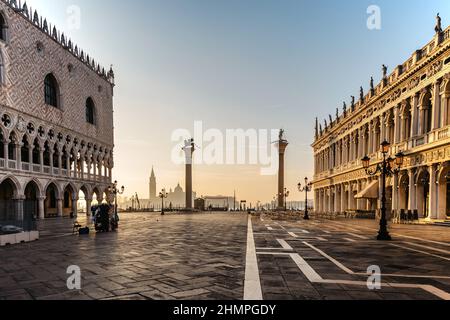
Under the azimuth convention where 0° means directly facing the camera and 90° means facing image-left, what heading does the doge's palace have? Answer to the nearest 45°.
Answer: approximately 315°

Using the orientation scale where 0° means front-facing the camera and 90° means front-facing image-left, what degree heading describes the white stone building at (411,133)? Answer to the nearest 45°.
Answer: approximately 45°

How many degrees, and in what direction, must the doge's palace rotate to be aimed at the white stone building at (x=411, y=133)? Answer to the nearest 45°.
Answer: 0° — it already faces it

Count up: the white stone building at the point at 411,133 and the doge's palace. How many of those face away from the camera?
0
